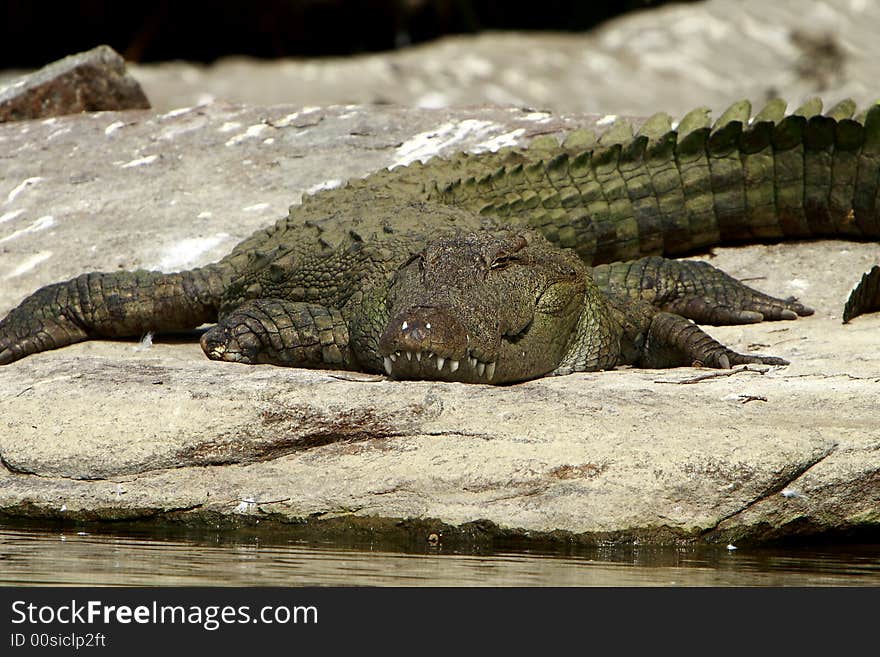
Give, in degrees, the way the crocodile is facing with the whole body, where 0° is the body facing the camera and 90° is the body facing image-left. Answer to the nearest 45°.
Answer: approximately 0°
